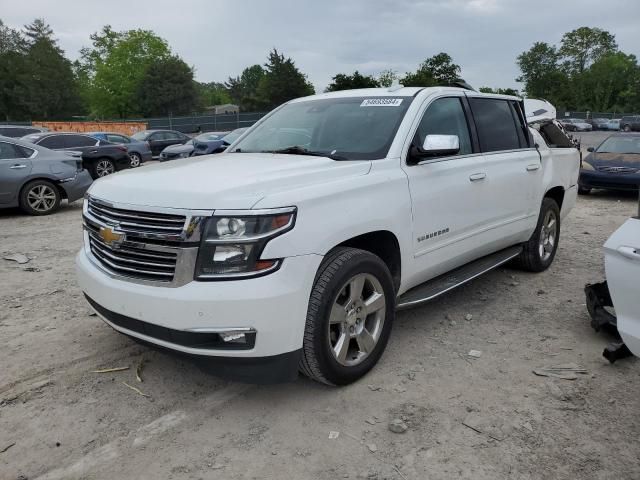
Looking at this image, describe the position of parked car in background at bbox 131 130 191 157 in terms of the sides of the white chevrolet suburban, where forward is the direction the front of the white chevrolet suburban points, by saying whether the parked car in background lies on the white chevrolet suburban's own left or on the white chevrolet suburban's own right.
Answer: on the white chevrolet suburban's own right

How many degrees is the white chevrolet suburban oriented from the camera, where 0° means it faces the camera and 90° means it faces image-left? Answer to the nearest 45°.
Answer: approximately 45°

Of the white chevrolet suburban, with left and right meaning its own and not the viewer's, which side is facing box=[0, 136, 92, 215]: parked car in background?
right

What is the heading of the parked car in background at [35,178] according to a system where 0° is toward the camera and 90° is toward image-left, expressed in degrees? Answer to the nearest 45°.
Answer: approximately 90°

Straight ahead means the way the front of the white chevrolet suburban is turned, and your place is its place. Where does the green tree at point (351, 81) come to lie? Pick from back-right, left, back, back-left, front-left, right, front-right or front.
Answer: back-right

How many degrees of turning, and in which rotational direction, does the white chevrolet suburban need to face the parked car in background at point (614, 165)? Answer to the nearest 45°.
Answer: approximately 180°

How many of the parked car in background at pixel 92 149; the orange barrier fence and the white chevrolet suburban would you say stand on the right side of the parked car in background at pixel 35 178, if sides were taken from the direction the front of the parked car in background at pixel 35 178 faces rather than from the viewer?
2

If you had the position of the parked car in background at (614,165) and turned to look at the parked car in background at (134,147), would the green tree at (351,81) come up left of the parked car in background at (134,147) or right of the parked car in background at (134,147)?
right
